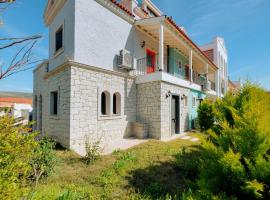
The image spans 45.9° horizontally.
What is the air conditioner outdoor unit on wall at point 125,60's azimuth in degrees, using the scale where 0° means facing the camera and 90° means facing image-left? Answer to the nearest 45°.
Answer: approximately 315°

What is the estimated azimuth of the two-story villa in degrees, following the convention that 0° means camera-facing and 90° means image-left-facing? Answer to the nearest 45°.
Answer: approximately 315°

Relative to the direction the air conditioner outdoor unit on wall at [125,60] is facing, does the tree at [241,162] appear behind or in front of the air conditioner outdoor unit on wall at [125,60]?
in front

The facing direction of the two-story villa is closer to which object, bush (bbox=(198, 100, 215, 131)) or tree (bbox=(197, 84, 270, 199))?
the tree

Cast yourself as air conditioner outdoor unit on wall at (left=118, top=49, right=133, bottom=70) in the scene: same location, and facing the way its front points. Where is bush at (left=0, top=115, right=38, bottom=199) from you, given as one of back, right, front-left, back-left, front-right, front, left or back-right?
front-right

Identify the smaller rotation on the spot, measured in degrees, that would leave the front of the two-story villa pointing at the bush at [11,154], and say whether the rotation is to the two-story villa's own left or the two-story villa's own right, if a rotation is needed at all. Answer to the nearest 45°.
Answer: approximately 45° to the two-story villa's own right

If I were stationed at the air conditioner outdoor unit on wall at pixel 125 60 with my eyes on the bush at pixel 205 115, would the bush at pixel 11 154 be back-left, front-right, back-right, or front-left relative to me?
back-right

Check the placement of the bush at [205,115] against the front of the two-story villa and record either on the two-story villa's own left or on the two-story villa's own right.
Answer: on the two-story villa's own left
